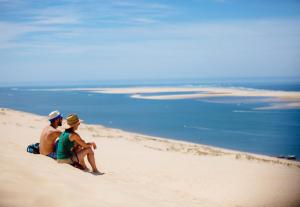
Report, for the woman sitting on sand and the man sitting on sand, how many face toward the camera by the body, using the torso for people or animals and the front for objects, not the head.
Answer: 0

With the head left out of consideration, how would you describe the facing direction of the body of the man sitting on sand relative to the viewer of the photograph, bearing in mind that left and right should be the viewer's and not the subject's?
facing away from the viewer and to the right of the viewer

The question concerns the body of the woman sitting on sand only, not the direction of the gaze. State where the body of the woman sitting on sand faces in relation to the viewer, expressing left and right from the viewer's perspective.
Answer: facing away from the viewer and to the right of the viewer
